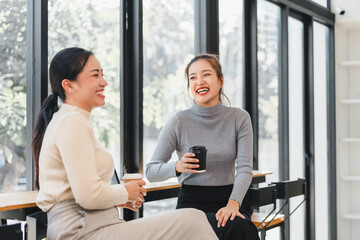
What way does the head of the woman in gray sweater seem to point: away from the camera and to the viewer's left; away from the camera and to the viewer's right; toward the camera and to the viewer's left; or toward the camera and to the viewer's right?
toward the camera and to the viewer's left

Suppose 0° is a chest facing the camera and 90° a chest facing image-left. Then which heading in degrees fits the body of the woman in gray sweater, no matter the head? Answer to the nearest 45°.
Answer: approximately 0°

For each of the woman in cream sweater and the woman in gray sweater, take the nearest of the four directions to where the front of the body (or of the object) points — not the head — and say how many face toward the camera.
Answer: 1

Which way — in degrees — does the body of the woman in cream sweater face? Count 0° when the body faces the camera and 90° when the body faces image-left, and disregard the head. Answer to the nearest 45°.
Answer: approximately 270°

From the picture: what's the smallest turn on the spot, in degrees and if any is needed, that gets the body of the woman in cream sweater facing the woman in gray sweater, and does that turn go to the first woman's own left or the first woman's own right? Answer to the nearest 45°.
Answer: approximately 45° to the first woman's own left

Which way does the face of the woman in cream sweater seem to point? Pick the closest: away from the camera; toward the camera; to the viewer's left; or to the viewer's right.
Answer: to the viewer's right

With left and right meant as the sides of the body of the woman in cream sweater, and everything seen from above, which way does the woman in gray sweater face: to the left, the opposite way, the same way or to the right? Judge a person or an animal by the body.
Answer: to the right

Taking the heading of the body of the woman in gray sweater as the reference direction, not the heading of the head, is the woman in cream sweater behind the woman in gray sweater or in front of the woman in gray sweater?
in front
